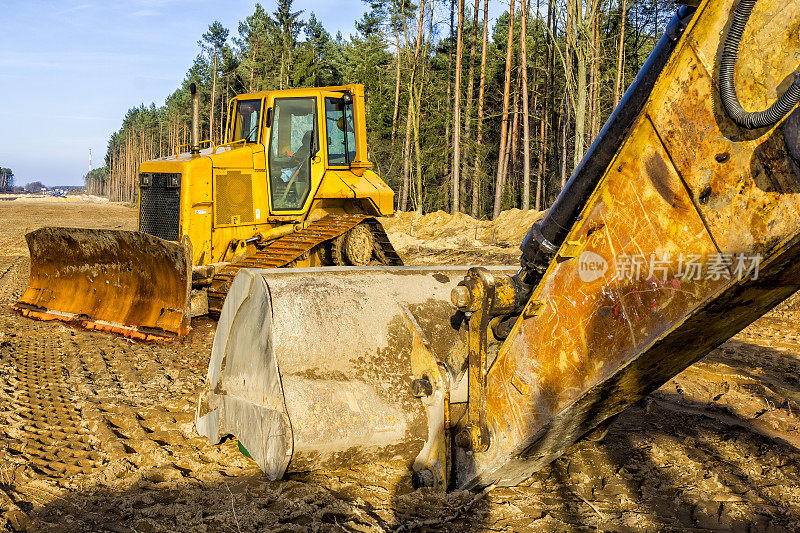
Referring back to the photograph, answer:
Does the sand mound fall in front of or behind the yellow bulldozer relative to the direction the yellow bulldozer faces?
behind

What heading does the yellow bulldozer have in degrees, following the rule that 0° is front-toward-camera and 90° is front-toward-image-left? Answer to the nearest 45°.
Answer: approximately 45°
